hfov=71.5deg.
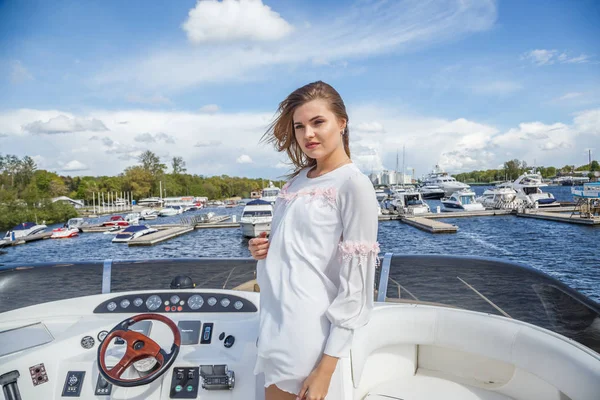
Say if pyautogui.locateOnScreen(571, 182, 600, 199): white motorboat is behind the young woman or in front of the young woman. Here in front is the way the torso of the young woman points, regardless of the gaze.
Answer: behind

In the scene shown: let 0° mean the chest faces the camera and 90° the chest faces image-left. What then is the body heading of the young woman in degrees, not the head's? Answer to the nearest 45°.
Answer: approximately 45°

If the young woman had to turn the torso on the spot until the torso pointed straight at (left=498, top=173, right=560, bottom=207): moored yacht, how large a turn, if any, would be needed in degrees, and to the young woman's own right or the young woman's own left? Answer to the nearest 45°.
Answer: approximately 180°

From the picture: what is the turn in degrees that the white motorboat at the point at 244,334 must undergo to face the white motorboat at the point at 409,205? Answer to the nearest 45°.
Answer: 0° — it already faces it

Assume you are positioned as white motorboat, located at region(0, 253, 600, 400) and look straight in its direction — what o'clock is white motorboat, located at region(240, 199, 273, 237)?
white motorboat, located at region(240, 199, 273, 237) is roughly at 12 o'clock from white motorboat, located at region(0, 253, 600, 400).

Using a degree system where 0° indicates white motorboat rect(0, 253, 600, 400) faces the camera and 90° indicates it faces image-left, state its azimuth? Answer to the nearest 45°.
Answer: approximately 180°

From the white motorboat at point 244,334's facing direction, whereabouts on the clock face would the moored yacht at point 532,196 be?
The moored yacht is roughly at 1 o'clock from the white motorboat.
